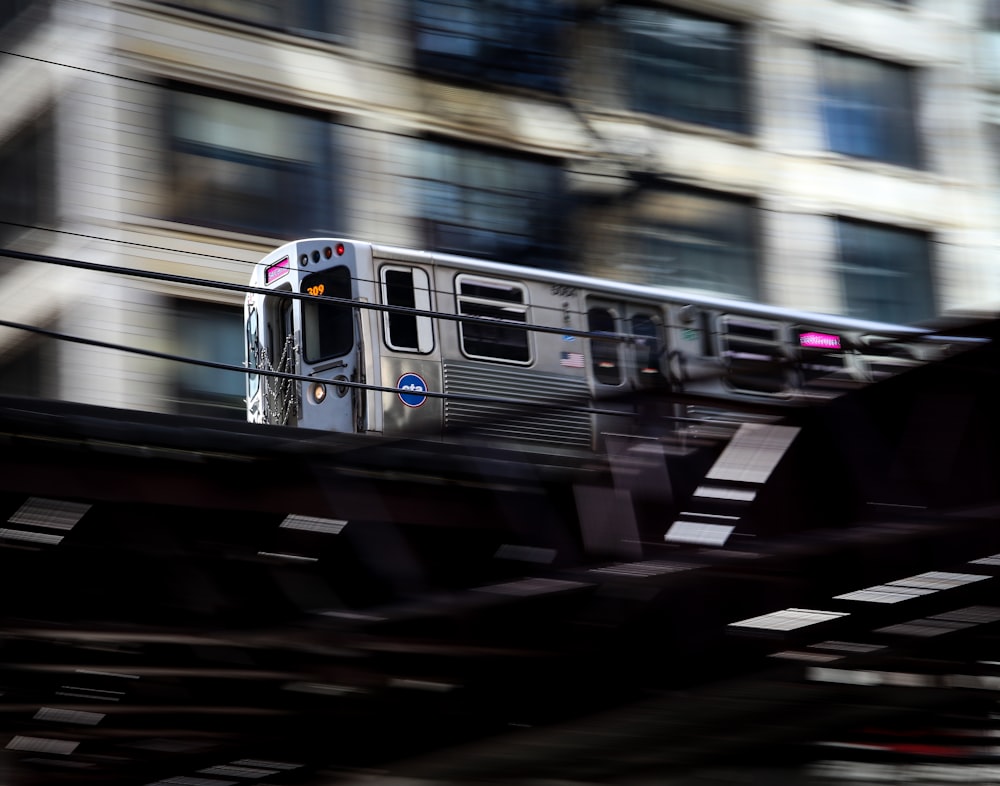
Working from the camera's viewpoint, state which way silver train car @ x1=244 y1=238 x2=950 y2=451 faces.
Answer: facing the viewer and to the left of the viewer
